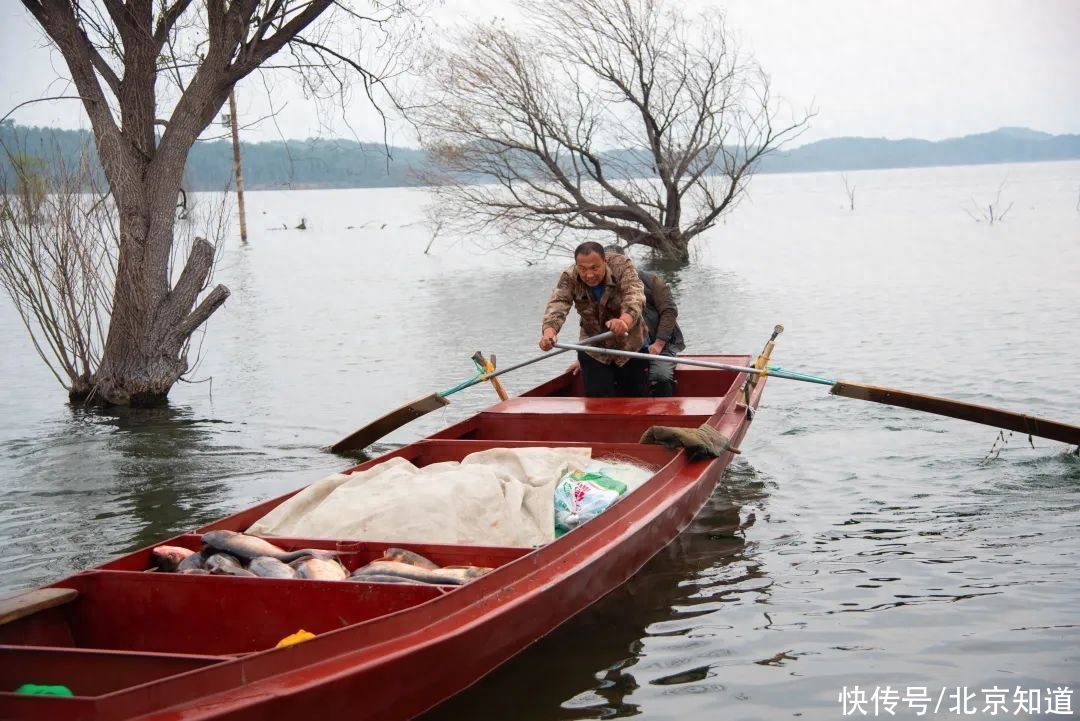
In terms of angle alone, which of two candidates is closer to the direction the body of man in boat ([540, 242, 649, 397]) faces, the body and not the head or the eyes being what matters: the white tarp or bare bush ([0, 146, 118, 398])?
the white tarp

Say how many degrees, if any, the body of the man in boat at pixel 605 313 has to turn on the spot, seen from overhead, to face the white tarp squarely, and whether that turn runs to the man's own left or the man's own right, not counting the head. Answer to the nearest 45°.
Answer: approximately 45° to the man's own left

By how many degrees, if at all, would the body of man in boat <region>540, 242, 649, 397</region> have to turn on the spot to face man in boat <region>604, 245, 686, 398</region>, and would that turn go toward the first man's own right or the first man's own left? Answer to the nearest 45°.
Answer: approximately 180°

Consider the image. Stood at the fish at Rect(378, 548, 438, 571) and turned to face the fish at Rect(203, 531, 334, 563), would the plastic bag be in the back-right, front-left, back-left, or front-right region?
back-right

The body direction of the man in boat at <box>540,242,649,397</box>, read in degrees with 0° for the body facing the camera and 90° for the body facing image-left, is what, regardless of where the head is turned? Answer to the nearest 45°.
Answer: approximately 45°

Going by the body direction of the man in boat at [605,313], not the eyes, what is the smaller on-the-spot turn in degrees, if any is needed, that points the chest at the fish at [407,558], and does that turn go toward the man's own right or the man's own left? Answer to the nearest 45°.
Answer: approximately 45° to the man's own left

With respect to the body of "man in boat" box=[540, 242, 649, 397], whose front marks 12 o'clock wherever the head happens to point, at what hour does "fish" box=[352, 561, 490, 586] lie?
The fish is roughly at 11 o'clock from the man in boat.

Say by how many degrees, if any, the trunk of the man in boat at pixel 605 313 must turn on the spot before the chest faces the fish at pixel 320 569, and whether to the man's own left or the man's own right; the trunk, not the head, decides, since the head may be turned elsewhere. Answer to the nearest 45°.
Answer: approximately 45° to the man's own left
